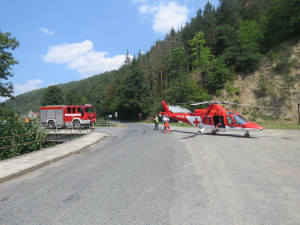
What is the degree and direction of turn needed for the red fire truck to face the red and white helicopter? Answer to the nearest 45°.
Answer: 0° — it already faces it

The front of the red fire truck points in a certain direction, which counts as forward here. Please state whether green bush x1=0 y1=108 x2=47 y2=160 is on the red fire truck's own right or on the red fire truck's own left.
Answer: on the red fire truck's own right

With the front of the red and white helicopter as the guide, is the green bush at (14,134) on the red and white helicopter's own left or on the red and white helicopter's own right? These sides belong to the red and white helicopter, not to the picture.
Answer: on the red and white helicopter's own right

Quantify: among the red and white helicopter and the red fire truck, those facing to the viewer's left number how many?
0

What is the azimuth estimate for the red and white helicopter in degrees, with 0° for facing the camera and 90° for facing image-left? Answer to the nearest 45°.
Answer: approximately 315°

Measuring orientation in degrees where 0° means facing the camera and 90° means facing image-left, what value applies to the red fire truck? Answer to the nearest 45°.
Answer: approximately 315°
